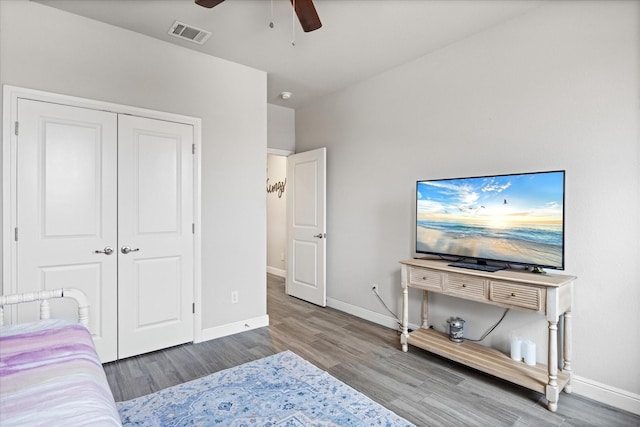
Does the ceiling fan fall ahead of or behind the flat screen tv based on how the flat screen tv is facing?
ahead

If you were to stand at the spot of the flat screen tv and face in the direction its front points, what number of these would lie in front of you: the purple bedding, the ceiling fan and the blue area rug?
3

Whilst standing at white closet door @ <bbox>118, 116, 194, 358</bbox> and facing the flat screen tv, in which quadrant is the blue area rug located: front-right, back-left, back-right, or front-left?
front-right

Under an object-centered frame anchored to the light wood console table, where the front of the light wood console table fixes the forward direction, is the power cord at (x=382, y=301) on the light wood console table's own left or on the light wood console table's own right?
on the light wood console table's own right

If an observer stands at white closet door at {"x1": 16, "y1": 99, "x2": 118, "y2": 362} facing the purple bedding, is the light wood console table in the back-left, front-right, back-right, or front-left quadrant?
front-left

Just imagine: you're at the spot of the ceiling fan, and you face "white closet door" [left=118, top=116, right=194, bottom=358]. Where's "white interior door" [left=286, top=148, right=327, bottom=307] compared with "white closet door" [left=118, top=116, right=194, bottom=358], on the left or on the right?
right

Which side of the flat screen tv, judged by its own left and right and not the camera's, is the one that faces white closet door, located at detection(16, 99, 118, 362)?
front

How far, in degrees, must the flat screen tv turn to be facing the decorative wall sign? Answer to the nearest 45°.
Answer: approximately 90° to its right

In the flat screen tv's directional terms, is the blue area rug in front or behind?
in front

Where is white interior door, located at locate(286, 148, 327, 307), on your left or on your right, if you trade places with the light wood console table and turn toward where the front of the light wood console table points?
on your right

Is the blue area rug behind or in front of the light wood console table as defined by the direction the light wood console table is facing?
in front

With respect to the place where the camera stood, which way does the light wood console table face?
facing the viewer and to the left of the viewer

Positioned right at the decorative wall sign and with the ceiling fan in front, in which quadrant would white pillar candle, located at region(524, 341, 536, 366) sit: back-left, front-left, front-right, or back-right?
front-left

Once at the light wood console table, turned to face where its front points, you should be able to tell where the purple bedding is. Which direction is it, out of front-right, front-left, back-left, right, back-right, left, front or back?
front
